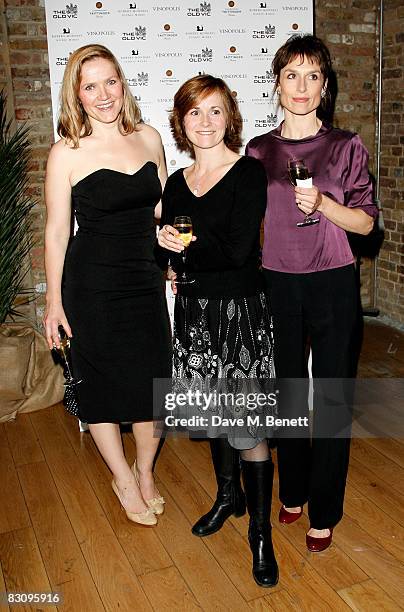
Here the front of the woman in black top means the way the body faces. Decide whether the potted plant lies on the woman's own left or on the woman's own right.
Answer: on the woman's own right

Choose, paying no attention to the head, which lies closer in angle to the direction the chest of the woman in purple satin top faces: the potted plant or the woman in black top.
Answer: the woman in black top

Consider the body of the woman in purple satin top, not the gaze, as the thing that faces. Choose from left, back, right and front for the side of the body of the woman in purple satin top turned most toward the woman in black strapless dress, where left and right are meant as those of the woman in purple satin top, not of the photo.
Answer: right

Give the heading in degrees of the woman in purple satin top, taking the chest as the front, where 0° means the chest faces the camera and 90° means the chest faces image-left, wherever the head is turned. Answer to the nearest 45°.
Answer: approximately 0°

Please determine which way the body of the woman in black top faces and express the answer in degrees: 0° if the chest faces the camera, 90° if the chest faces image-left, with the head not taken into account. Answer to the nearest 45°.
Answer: approximately 45°

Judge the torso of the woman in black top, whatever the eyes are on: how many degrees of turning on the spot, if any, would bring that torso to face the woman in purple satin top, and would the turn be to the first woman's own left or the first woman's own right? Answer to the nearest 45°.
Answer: approximately 135° to the first woman's own left
